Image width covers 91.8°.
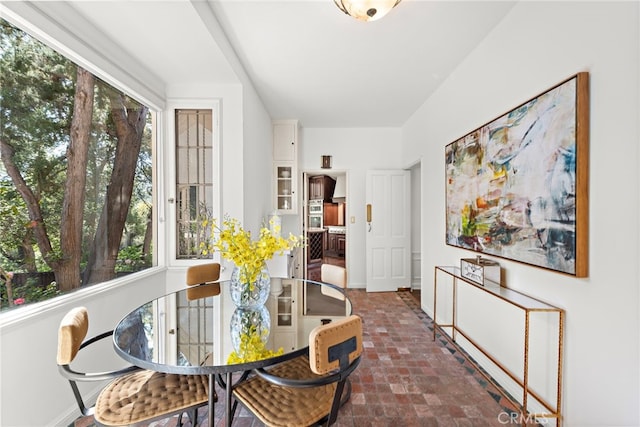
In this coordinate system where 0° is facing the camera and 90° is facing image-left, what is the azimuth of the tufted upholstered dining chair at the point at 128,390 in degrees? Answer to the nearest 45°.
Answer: approximately 270°

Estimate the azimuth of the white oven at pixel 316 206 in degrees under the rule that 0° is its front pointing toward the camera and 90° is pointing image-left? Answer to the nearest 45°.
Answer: approximately 0°

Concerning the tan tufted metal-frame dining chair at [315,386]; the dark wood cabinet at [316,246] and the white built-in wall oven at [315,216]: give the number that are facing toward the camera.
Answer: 2

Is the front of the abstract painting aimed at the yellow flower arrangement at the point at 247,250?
yes

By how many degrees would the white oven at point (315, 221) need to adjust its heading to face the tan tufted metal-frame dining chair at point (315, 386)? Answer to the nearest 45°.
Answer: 0° — it already faces it

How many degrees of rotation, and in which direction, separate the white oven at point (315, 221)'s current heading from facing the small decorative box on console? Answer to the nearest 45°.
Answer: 0° — it already faces it

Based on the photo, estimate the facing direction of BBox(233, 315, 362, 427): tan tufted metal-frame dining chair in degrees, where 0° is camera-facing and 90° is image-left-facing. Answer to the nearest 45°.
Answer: approximately 135°

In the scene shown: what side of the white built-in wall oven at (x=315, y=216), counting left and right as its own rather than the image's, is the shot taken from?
front

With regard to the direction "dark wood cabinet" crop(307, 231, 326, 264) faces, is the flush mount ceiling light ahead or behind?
ahead

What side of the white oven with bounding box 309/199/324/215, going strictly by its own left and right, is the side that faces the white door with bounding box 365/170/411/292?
front

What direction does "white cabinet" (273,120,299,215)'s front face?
toward the camera

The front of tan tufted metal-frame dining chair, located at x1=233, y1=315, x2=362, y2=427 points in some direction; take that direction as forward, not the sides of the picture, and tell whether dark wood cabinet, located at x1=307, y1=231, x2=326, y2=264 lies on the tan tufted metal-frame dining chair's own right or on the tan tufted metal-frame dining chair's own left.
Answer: on the tan tufted metal-frame dining chair's own right
